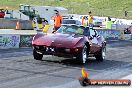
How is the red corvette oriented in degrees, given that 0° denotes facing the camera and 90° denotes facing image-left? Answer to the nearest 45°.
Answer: approximately 45°

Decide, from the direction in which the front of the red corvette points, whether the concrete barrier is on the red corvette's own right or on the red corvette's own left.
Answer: on the red corvette's own right
